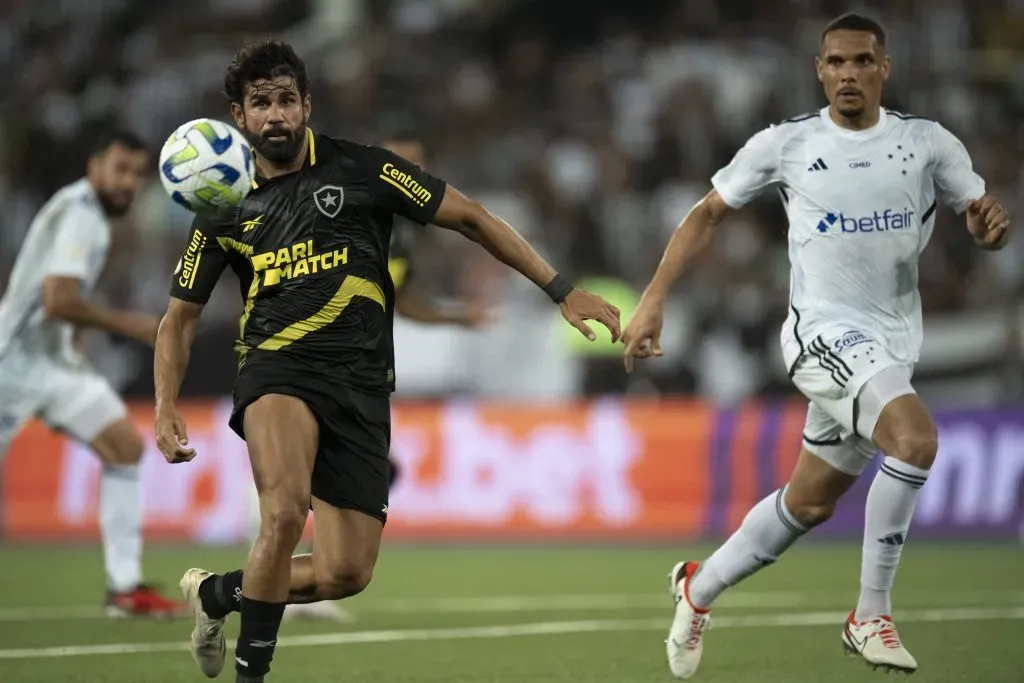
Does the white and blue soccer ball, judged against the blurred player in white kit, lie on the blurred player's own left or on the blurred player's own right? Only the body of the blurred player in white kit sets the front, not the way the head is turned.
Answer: on the blurred player's own right

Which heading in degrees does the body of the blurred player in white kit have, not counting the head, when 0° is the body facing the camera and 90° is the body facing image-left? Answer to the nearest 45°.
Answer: approximately 270°

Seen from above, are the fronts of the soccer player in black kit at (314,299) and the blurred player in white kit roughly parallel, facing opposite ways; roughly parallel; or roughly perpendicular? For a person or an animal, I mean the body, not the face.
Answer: roughly perpendicular

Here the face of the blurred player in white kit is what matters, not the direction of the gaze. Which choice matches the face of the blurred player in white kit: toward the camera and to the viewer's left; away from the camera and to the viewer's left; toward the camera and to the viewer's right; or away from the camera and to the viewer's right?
toward the camera and to the viewer's right

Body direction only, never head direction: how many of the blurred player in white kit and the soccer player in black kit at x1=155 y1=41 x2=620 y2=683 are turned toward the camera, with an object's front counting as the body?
1

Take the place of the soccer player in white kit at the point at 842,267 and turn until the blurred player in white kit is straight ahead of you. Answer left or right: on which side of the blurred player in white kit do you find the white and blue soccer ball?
left

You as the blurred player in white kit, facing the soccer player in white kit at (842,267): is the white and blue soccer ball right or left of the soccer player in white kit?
right

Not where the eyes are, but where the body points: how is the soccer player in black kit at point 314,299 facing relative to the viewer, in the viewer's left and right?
facing the viewer

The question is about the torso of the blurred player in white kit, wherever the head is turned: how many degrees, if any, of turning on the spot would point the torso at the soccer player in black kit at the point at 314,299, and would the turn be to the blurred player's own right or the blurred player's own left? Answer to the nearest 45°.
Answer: approximately 90° to the blurred player's own right
